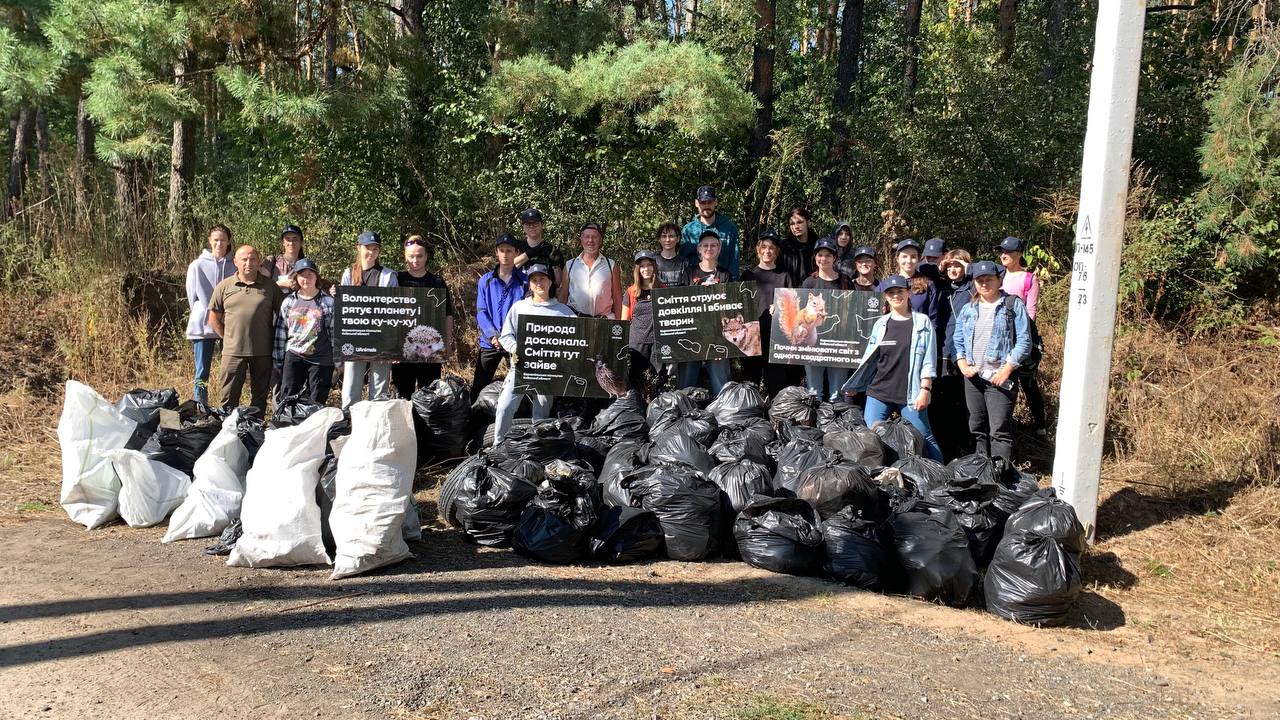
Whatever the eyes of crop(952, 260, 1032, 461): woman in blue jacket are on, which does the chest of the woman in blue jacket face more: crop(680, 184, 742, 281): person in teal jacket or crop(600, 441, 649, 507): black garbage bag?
the black garbage bag

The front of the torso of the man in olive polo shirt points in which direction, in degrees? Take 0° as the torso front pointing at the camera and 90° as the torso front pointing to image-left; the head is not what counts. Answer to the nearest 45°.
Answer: approximately 0°

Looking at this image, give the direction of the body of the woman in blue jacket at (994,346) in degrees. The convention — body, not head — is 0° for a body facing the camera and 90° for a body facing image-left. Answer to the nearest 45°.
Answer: approximately 0°

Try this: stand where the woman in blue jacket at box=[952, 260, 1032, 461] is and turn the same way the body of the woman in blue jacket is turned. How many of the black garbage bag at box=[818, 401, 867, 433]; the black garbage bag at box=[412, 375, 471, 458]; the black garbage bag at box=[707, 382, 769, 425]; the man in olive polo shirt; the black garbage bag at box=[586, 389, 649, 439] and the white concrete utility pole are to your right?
5

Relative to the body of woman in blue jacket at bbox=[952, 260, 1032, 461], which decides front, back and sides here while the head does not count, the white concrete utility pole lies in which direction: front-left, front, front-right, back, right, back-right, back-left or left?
front-left

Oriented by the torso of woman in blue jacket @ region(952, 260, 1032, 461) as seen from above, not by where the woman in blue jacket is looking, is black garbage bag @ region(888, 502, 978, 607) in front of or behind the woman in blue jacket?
in front

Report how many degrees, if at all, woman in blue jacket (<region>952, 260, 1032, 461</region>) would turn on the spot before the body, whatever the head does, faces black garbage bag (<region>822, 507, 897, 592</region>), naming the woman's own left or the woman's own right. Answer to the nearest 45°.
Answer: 0° — they already face it

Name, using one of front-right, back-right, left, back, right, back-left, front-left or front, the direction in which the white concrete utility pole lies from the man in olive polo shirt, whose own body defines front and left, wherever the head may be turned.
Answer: front-left

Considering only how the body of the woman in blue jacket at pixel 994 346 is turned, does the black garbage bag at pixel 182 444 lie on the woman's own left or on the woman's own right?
on the woman's own right

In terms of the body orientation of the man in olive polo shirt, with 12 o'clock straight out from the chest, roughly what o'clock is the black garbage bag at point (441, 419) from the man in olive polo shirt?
The black garbage bag is roughly at 10 o'clock from the man in olive polo shirt.
